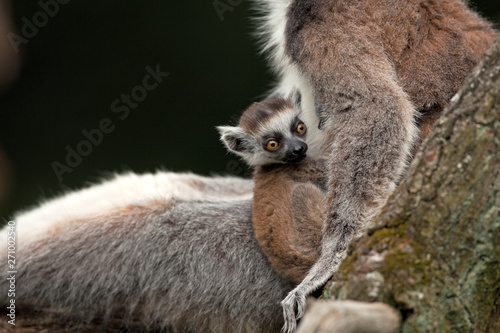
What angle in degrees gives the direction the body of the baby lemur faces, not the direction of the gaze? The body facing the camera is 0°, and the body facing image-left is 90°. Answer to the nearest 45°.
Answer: approximately 270°

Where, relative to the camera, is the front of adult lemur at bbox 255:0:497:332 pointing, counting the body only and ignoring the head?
to the viewer's left
